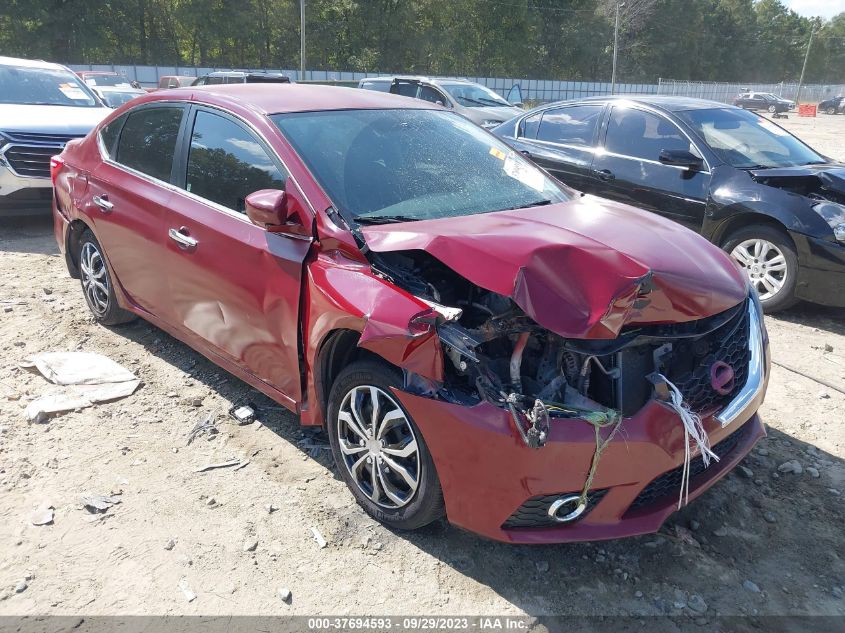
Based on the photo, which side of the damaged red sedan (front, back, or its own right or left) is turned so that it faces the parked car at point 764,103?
left

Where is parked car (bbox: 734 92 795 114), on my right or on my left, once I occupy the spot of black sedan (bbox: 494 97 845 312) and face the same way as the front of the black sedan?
on my left

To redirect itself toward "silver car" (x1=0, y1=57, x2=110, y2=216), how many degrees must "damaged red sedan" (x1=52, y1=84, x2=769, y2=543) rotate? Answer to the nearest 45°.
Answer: approximately 180°

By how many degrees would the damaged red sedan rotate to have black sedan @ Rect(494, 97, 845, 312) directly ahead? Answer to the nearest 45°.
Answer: approximately 90° to its left

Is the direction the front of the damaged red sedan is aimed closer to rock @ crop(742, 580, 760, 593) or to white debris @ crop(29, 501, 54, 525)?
the rock
